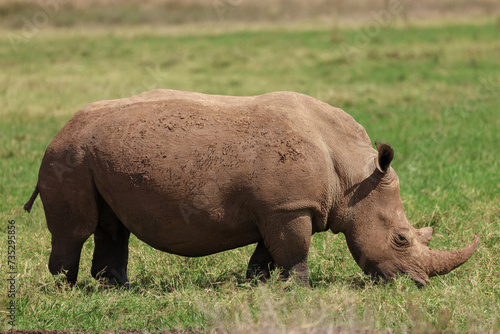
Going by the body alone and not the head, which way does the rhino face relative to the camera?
to the viewer's right
